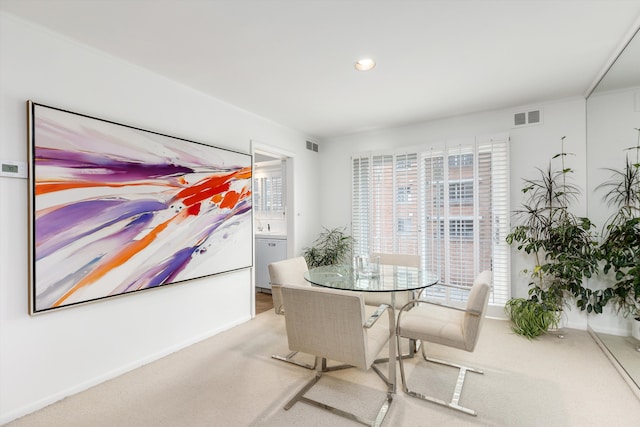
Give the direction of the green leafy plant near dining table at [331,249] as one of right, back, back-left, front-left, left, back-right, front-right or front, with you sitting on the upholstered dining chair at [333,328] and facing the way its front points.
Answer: front-left

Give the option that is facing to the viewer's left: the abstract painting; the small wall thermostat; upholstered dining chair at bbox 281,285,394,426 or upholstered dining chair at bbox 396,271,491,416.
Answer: upholstered dining chair at bbox 396,271,491,416

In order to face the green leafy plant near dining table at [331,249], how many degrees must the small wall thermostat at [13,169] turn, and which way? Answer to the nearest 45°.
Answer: approximately 90° to its left

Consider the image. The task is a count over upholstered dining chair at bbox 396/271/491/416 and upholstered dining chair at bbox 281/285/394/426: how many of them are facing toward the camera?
0

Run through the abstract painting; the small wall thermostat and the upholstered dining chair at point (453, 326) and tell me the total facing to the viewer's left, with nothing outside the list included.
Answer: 1

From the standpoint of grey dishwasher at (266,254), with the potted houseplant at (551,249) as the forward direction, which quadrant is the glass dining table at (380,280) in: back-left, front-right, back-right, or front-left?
front-right

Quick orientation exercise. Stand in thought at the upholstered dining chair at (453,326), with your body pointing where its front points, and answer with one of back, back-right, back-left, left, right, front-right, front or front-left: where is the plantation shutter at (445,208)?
right

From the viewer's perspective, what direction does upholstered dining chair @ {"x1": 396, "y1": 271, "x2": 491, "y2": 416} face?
to the viewer's left

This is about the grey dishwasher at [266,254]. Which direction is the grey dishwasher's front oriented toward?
toward the camera

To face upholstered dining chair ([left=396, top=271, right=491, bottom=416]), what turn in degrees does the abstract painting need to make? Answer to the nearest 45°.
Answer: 0° — it already faces it

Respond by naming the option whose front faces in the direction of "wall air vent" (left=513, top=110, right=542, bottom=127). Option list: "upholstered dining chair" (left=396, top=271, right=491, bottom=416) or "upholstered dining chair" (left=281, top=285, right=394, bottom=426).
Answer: "upholstered dining chair" (left=281, top=285, right=394, bottom=426)

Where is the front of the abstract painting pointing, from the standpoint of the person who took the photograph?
facing the viewer and to the right of the viewer

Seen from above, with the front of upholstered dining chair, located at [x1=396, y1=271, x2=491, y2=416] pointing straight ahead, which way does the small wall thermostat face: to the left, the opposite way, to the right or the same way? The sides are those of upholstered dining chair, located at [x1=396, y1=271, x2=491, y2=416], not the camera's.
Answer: the opposite way

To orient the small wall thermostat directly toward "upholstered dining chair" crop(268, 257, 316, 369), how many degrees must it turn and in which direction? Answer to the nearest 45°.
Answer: approximately 90° to its left

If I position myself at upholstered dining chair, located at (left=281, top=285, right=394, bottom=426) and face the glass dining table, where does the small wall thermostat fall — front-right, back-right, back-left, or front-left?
back-left

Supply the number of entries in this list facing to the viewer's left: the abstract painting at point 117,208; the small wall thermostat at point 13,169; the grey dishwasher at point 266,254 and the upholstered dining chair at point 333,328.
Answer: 0

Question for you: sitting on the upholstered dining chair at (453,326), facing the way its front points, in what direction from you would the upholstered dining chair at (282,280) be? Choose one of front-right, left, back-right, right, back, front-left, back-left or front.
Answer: front

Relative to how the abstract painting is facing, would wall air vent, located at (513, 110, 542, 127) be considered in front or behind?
in front
